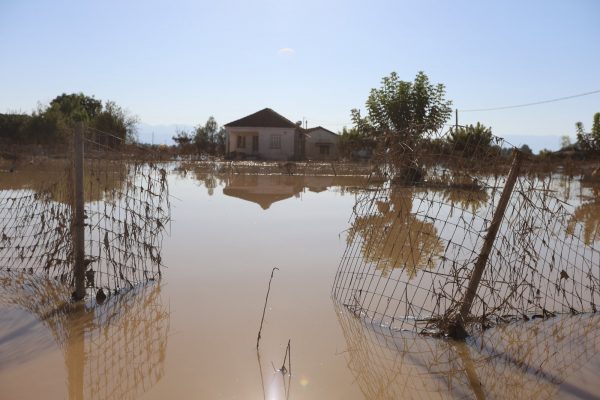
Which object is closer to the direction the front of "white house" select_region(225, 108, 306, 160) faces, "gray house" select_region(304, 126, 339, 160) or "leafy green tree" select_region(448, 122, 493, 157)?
the leafy green tree

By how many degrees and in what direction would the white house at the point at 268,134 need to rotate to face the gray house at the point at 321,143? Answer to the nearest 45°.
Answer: approximately 135° to its left

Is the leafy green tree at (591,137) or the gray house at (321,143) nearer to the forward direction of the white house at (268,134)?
the leafy green tree

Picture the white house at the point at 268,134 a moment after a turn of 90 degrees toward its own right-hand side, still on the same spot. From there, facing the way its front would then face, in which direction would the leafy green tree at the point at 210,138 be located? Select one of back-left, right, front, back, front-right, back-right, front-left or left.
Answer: front-right

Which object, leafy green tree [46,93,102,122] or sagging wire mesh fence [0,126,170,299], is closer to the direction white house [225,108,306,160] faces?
the sagging wire mesh fence

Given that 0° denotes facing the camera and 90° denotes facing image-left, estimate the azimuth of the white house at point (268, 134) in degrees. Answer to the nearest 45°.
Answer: approximately 0°

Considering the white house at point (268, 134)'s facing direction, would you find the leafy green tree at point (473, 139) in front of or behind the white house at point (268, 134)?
in front

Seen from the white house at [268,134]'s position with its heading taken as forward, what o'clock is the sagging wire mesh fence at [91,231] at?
The sagging wire mesh fence is roughly at 12 o'clock from the white house.

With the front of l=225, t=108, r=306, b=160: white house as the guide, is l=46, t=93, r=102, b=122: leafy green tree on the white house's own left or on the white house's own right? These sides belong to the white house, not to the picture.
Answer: on the white house's own right

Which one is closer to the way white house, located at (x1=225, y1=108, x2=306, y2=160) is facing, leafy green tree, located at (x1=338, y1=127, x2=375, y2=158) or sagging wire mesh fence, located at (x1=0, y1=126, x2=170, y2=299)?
the sagging wire mesh fence

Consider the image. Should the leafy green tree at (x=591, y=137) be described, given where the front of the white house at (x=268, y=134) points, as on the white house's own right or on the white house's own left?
on the white house's own left
